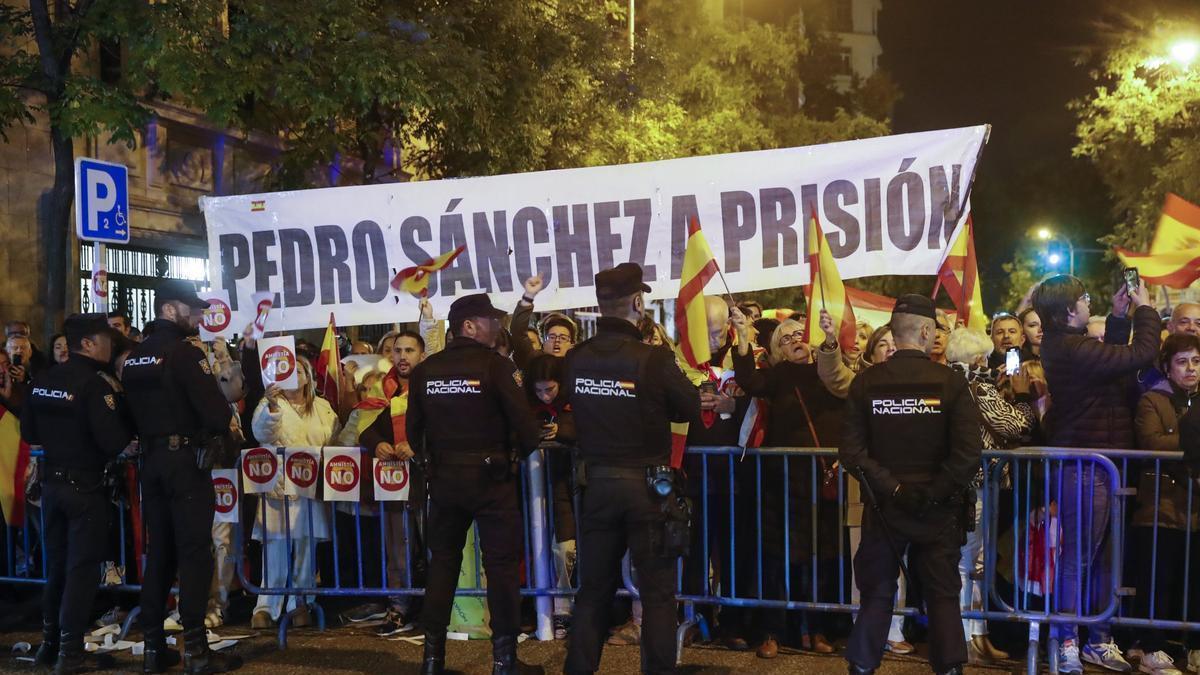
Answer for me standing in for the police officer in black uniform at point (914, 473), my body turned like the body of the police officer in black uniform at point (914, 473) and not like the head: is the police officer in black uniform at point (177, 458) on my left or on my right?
on my left

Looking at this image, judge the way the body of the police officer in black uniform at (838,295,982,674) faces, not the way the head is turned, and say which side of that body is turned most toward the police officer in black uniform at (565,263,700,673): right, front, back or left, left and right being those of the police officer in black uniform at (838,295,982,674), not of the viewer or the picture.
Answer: left

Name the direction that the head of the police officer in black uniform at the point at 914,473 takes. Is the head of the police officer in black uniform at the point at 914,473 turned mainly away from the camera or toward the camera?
away from the camera

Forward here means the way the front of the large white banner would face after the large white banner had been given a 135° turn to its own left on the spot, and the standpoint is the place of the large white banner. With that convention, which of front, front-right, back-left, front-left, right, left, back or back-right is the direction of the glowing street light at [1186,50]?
front

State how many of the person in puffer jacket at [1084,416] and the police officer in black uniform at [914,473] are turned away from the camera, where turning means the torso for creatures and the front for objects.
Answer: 1

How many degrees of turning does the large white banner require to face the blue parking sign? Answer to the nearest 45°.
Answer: approximately 90° to its right

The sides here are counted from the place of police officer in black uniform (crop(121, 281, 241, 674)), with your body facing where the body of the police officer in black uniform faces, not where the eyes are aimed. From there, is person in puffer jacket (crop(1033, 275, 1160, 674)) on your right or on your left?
on your right

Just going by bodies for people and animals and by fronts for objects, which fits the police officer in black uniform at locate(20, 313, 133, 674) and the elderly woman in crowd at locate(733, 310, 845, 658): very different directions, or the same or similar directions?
very different directions

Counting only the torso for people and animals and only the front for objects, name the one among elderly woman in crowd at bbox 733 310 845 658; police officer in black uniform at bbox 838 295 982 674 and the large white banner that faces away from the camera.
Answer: the police officer in black uniform

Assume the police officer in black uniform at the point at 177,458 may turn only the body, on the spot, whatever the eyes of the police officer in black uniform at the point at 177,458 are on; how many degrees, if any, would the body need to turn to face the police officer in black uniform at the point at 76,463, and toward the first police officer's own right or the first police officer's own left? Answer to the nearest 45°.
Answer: approximately 90° to the first police officer's own left

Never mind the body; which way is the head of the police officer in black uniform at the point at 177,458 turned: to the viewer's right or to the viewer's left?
to the viewer's right

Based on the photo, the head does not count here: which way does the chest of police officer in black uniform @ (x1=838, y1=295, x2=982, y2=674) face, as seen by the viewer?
away from the camera

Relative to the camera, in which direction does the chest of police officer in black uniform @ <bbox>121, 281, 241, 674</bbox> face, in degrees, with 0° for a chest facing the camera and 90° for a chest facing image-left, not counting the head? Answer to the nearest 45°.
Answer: approximately 225°
